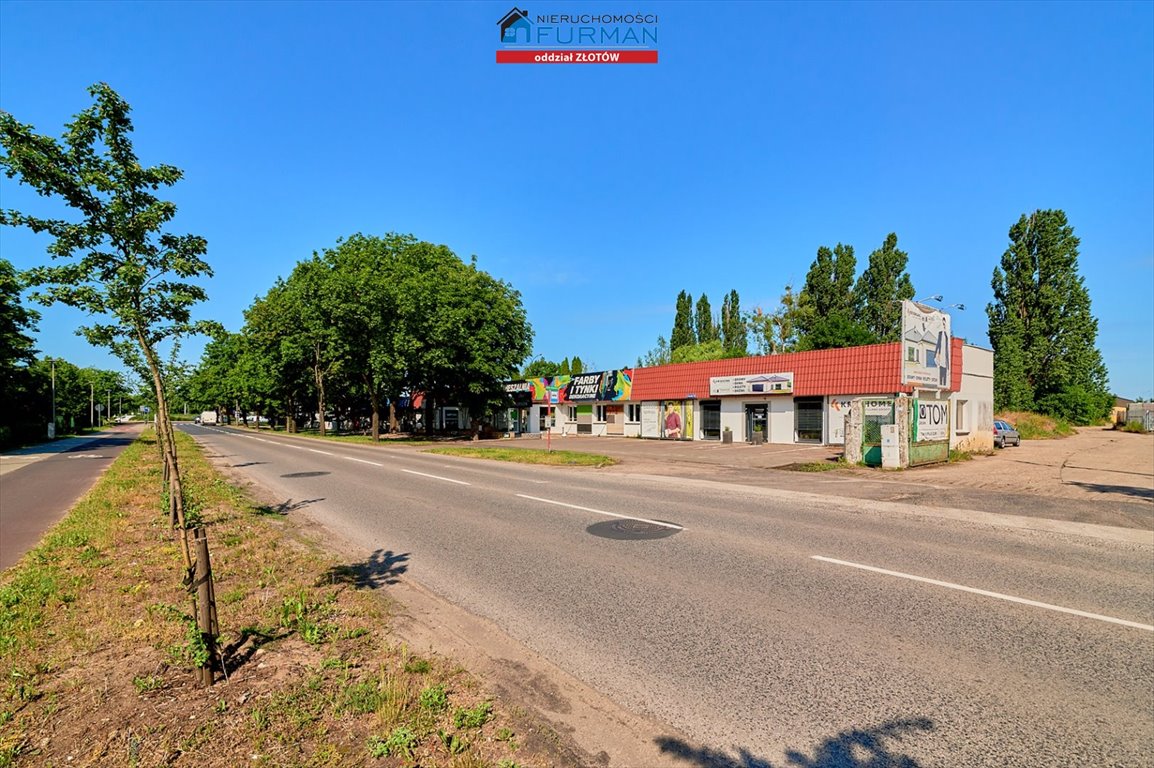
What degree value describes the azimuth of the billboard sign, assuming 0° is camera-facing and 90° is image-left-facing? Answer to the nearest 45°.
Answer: approximately 315°

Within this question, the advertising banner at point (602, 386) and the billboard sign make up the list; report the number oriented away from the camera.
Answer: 0

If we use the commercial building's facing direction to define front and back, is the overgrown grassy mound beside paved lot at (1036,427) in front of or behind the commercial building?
behind

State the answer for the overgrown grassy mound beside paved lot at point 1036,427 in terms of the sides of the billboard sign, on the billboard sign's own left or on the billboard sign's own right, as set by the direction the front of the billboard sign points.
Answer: on the billboard sign's own left

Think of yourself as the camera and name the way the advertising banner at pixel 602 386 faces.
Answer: facing the viewer and to the left of the viewer

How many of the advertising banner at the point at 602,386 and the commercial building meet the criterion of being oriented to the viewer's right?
0

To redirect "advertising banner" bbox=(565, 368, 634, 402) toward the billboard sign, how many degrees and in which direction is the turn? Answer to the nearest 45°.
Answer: approximately 90° to its left

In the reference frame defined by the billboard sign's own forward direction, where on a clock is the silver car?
The silver car is roughly at 8 o'clock from the billboard sign.

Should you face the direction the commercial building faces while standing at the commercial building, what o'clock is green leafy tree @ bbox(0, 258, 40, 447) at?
The green leafy tree is roughly at 1 o'clock from the commercial building.

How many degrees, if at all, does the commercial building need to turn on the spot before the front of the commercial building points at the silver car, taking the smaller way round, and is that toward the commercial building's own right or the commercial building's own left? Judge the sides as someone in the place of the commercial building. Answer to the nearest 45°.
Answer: approximately 135° to the commercial building's own left
